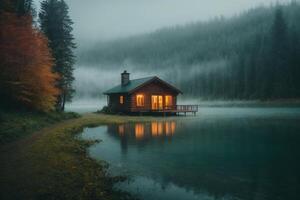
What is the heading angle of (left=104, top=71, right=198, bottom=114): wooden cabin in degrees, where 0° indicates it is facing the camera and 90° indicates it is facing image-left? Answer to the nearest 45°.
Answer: approximately 315°

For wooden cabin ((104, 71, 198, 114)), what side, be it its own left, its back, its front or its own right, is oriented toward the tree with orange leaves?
right

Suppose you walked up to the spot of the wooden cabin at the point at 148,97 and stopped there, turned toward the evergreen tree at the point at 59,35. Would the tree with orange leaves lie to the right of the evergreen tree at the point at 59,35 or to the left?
left

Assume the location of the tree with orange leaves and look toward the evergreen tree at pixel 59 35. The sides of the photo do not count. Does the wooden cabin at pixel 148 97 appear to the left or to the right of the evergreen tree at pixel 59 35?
right

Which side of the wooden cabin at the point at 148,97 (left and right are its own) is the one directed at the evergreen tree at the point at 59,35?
right
